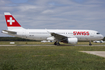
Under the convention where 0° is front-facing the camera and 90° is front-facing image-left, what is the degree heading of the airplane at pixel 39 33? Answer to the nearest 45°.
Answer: approximately 270°
